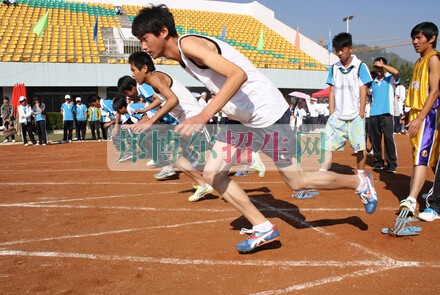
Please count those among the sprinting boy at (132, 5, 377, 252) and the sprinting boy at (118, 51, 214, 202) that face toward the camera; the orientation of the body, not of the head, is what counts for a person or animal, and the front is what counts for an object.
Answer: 0

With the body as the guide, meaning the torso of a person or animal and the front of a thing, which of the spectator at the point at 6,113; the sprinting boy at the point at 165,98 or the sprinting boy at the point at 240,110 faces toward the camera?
the spectator

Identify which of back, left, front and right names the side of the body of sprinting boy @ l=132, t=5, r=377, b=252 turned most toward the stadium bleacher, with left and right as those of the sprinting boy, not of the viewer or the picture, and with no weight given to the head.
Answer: right

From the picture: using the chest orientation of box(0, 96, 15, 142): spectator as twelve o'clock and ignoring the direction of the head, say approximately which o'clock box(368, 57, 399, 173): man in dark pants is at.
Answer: The man in dark pants is roughly at 11 o'clock from the spectator.

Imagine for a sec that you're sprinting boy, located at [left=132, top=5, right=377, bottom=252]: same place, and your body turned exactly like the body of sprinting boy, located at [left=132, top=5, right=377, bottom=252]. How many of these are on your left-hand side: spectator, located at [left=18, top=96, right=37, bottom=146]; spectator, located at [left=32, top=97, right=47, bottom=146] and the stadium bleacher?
0

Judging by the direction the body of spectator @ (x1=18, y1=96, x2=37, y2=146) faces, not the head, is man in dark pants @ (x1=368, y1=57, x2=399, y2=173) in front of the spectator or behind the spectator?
in front

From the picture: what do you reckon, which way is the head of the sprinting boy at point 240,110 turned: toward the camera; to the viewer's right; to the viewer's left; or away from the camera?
to the viewer's left

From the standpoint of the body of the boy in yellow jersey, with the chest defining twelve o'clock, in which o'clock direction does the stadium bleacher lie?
The stadium bleacher is roughly at 3 o'clock from the boy in yellow jersey.

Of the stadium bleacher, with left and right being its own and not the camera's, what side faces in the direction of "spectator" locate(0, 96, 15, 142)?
front

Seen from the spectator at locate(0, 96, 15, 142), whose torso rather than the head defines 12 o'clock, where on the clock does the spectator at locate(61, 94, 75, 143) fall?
the spectator at locate(61, 94, 75, 143) is roughly at 10 o'clock from the spectator at locate(0, 96, 15, 142).

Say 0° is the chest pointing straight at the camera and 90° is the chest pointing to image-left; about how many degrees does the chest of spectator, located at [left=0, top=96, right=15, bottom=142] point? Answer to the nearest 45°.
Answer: approximately 0°

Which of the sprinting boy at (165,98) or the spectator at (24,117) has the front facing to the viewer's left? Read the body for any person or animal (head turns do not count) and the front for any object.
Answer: the sprinting boy

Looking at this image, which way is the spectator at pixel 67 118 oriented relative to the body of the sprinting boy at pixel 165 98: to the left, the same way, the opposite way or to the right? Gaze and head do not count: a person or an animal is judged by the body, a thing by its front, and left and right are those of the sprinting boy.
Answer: to the left

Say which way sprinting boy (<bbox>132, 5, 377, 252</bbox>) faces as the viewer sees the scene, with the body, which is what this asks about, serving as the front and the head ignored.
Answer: to the viewer's left

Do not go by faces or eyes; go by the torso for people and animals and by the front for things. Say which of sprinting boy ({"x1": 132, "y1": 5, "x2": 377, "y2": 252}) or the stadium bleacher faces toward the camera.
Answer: the stadium bleacher

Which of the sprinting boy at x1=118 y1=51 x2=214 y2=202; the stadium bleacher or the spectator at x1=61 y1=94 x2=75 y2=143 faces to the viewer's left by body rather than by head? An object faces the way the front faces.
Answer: the sprinting boy

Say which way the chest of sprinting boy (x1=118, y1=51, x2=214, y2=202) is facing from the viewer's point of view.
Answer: to the viewer's left

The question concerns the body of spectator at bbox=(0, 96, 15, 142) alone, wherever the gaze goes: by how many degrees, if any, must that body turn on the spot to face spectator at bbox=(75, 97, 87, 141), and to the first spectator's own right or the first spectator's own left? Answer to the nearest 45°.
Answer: approximately 90° to the first spectator's own left

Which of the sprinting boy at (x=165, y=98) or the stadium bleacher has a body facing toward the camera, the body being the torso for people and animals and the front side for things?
the stadium bleacher

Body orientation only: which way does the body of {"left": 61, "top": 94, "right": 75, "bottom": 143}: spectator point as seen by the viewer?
toward the camera
